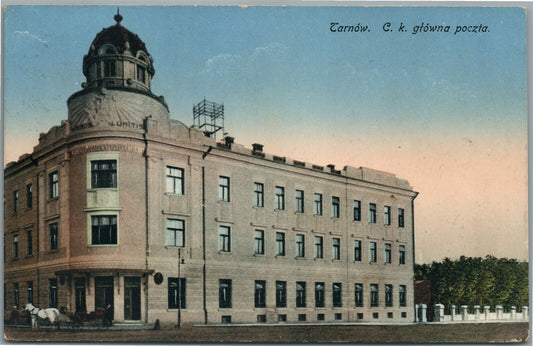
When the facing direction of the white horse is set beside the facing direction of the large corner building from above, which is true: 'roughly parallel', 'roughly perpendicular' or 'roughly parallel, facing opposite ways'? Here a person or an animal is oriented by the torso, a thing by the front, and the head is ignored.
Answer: roughly perpendicular

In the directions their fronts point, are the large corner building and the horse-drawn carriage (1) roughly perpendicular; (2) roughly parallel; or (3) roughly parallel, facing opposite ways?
roughly perpendicular

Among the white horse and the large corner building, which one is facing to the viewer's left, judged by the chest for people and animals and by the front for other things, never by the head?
the white horse

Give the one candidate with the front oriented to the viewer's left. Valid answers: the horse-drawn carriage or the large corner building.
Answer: the horse-drawn carriage

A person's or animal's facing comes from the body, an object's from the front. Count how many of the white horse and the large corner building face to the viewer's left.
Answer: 1

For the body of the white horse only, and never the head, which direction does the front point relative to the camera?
to the viewer's left

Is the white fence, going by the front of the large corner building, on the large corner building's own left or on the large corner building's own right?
on the large corner building's own left

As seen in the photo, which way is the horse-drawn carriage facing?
to the viewer's left

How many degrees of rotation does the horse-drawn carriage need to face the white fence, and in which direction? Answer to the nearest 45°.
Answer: approximately 180°
